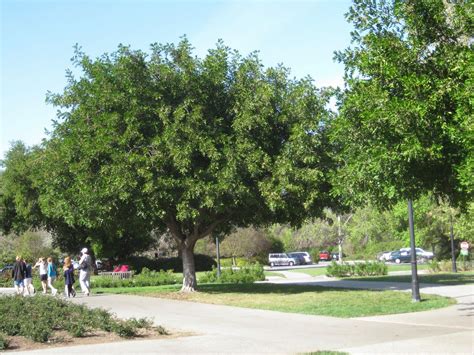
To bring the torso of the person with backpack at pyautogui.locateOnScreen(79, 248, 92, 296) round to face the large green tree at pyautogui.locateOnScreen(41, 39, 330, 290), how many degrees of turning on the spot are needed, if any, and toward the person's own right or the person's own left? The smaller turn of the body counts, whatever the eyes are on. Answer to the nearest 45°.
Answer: approximately 180°

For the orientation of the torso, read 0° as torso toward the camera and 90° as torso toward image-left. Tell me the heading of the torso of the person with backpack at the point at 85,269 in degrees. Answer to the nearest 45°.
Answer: approximately 135°

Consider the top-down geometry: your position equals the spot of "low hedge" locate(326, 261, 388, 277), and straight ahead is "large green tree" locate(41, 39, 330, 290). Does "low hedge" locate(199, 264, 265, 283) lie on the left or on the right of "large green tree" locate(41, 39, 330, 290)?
right

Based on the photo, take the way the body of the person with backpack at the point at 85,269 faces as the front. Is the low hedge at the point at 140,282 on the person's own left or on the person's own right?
on the person's own right

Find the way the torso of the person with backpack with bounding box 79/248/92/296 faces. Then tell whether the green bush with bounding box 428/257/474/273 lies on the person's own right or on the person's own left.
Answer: on the person's own right

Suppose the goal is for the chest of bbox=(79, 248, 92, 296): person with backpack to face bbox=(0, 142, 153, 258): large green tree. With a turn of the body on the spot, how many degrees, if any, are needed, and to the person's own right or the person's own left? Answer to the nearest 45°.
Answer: approximately 45° to the person's own right
